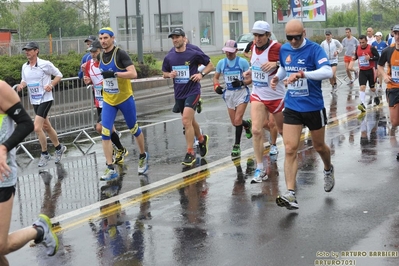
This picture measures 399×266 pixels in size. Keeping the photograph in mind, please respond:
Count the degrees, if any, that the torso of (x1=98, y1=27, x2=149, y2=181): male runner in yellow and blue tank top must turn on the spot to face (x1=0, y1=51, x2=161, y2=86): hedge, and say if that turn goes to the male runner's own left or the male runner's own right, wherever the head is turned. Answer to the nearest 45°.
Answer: approximately 135° to the male runner's own right

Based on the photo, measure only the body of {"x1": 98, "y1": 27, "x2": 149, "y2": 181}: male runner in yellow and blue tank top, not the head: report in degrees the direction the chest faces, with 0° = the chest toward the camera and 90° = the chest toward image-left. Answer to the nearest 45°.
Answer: approximately 45°

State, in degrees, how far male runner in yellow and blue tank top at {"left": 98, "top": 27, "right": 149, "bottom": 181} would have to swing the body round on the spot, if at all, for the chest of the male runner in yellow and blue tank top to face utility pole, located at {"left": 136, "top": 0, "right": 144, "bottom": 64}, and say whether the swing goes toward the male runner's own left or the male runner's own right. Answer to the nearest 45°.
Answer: approximately 135° to the male runner's own right

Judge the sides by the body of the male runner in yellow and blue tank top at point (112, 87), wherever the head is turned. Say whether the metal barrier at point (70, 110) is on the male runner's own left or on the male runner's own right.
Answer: on the male runner's own right

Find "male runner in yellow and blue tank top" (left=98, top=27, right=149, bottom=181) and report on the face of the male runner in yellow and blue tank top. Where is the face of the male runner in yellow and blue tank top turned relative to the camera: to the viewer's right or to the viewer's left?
to the viewer's left
